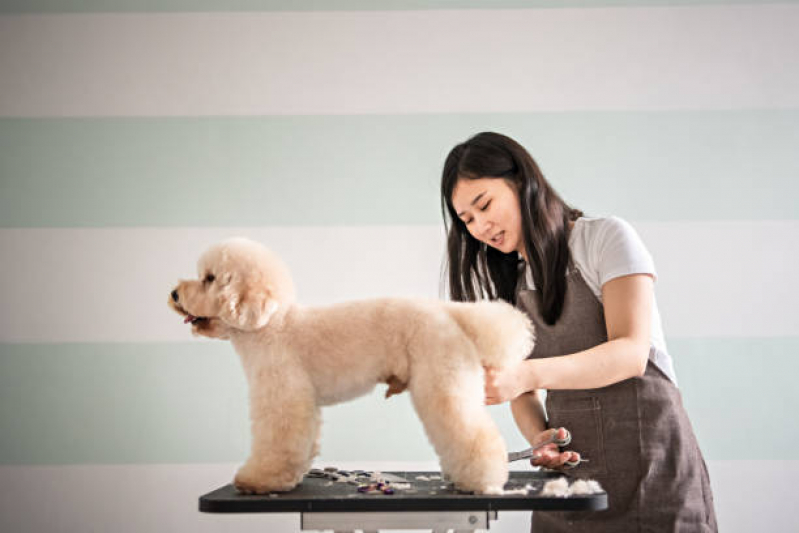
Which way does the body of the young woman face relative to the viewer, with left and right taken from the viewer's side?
facing the viewer and to the left of the viewer

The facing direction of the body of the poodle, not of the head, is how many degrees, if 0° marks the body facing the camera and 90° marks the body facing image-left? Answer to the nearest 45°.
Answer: approximately 90°

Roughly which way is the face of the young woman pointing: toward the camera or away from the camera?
toward the camera

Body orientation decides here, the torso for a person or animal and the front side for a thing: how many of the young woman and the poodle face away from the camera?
0
